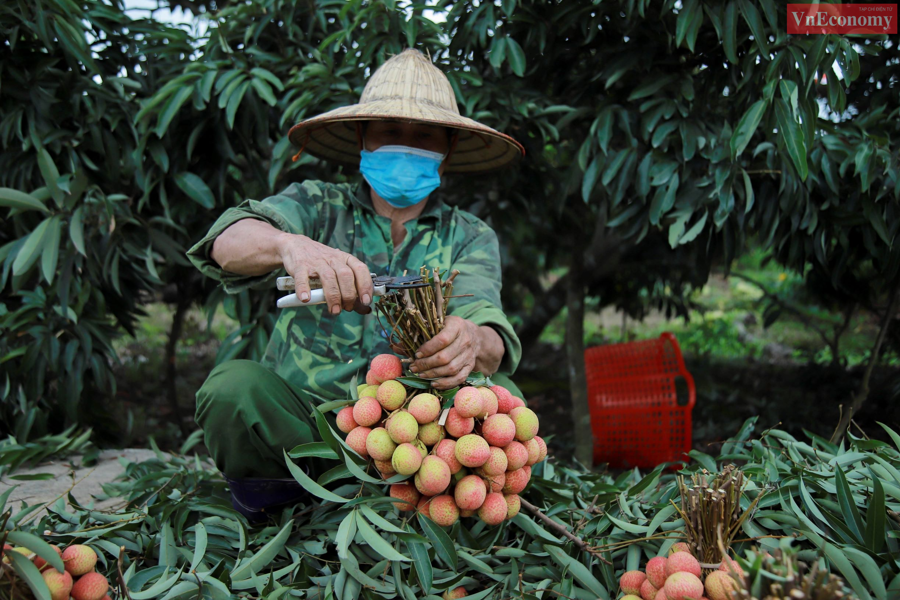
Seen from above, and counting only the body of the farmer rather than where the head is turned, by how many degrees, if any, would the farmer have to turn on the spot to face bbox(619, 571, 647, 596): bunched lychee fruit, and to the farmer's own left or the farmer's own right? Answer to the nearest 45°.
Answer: approximately 45° to the farmer's own left

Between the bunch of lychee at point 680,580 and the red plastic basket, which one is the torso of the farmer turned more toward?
the bunch of lychee

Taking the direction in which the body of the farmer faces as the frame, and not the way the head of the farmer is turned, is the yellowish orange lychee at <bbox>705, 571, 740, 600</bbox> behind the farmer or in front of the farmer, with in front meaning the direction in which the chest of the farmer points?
in front

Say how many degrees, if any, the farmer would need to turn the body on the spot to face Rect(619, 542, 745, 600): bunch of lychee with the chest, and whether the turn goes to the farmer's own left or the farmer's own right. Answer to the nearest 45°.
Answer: approximately 45° to the farmer's own left

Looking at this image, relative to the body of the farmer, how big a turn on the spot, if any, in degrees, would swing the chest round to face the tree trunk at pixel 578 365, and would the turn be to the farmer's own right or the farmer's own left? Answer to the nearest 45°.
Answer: approximately 135° to the farmer's own left

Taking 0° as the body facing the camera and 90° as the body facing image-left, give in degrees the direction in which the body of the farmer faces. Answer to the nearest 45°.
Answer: approximately 0°

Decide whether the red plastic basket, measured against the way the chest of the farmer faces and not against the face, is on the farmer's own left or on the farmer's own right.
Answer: on the farmer's own left

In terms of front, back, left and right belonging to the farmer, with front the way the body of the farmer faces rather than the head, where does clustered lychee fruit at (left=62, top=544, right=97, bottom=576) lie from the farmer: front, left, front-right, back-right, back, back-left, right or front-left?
front-right

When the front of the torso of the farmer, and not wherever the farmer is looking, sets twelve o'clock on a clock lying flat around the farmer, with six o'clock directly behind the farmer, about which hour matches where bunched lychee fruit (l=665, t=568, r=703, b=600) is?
The bunched lychee fruit is roughly at 11 o'clock from the farmer.
